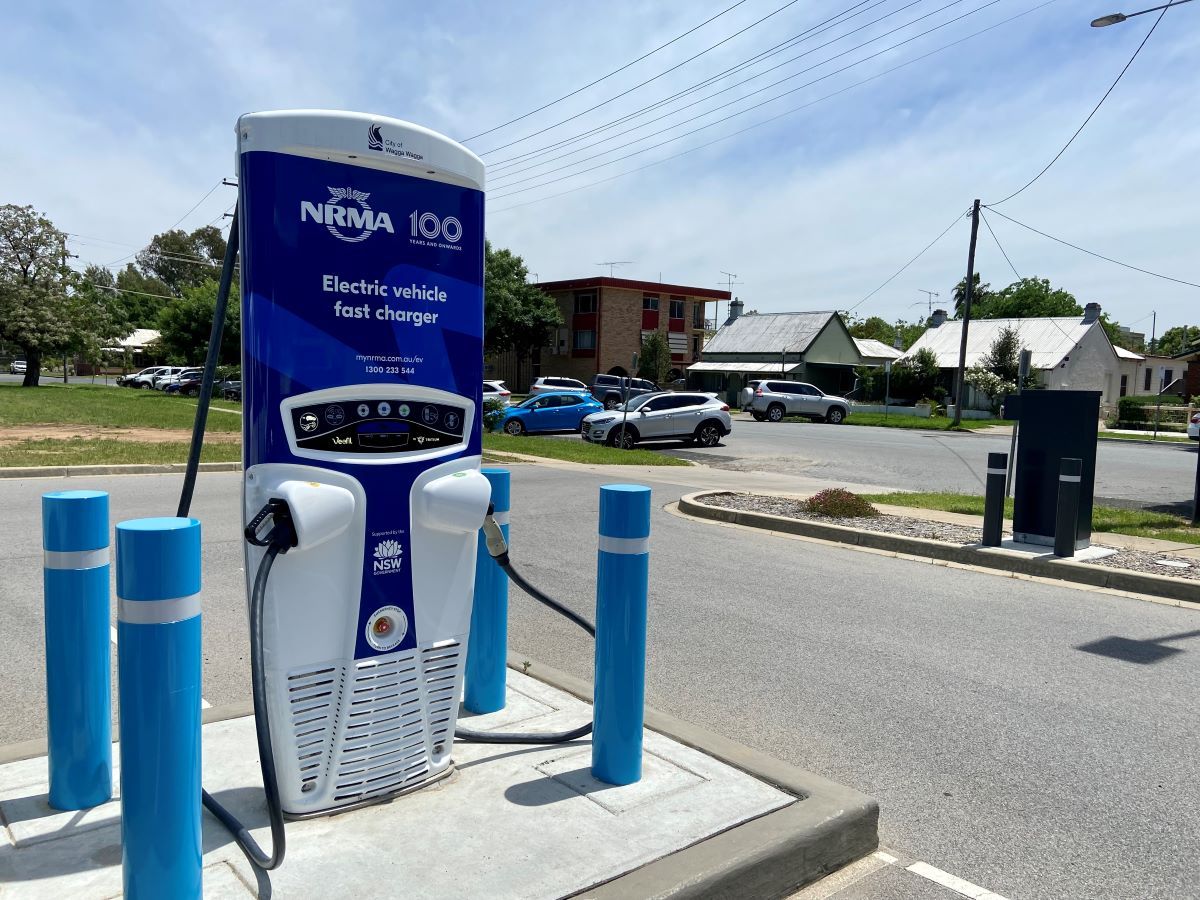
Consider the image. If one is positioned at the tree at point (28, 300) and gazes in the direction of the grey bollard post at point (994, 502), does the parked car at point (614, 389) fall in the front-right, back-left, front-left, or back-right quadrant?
front-left

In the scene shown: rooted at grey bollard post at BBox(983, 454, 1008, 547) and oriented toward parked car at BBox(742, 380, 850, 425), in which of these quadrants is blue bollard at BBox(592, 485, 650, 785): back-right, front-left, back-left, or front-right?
back-left

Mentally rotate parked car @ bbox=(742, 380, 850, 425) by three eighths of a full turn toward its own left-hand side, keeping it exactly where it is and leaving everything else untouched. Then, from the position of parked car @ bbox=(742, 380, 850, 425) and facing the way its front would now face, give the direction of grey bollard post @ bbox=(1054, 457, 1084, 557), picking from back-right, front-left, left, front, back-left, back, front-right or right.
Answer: back-left

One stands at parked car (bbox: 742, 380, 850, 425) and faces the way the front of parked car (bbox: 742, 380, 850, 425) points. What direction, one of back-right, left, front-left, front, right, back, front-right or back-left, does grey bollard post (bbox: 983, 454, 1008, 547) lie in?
right

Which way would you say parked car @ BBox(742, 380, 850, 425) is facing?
to the viewer's right

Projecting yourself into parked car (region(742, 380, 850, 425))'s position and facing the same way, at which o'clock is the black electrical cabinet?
The black electrical cabinet is roughly at 3 o'clock from the parked car.

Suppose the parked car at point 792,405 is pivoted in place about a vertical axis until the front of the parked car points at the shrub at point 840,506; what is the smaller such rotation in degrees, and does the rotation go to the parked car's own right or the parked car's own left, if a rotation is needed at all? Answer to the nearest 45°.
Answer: approximately 90° to the parked car's own right

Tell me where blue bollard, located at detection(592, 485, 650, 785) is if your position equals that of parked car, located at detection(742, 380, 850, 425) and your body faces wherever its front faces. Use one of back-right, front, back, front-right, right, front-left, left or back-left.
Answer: right

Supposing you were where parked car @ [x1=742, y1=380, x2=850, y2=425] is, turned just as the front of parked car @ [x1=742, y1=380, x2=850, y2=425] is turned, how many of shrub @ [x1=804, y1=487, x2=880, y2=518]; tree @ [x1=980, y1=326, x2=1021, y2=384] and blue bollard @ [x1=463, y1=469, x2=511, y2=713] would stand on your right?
2

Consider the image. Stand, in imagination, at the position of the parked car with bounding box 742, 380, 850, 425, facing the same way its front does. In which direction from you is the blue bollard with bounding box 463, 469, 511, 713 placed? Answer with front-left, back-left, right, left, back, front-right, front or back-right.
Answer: right
